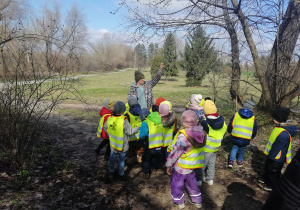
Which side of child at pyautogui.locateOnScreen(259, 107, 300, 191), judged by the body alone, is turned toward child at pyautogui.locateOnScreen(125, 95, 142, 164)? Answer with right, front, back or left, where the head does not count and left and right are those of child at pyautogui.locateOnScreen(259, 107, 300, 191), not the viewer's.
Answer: front

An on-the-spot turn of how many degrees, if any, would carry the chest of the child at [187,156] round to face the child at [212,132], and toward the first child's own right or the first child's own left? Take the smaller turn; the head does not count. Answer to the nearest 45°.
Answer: approximately 90° to the first child's own right

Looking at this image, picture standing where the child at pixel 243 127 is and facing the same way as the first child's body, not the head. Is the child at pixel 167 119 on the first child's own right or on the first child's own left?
on the first child's own left

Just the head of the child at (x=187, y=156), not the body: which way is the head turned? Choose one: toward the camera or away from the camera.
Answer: away from the camera

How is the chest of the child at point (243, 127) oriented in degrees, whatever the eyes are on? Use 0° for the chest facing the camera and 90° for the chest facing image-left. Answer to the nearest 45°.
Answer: approximately 180°

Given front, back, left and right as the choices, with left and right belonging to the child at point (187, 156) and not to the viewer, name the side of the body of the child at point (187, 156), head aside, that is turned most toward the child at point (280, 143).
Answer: right

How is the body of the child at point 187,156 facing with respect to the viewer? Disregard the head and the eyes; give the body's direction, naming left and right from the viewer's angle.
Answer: facing away from the viewer and to the left of the viewer

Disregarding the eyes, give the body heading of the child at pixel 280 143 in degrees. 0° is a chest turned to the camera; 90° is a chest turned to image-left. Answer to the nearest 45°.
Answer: approximately 90°

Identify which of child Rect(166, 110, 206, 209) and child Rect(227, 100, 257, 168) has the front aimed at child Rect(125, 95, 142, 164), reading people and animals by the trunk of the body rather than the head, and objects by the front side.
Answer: child Rect(166, 110, 206, 209)

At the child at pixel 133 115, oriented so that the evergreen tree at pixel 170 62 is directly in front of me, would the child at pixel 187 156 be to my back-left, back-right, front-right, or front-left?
back-right

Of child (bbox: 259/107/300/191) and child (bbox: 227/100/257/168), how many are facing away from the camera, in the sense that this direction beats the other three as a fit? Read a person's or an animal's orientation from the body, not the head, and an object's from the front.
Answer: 1
